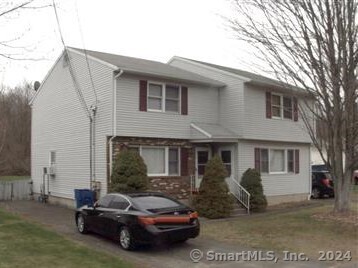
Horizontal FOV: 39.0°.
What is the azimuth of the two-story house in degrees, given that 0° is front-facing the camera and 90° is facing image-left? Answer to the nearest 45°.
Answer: approximately 315°

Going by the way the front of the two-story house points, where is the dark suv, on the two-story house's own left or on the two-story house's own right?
on the two-story house's own left

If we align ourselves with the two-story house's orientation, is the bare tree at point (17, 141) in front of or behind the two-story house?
behind

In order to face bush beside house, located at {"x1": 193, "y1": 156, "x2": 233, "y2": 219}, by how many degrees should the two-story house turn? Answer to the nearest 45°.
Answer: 0° — it already faces it

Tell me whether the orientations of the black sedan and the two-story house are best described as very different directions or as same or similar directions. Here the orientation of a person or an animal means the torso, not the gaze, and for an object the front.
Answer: very different directions

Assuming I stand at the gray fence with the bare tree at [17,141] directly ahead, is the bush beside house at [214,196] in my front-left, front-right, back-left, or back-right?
back-right

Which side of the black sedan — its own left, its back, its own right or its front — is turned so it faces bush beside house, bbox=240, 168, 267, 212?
right
